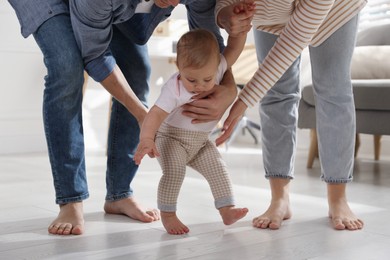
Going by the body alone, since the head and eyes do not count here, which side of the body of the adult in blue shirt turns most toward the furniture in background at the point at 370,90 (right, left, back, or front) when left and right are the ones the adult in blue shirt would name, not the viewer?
left

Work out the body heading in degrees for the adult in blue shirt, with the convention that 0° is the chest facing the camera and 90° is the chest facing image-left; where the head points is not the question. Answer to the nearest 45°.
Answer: approximately 315°
